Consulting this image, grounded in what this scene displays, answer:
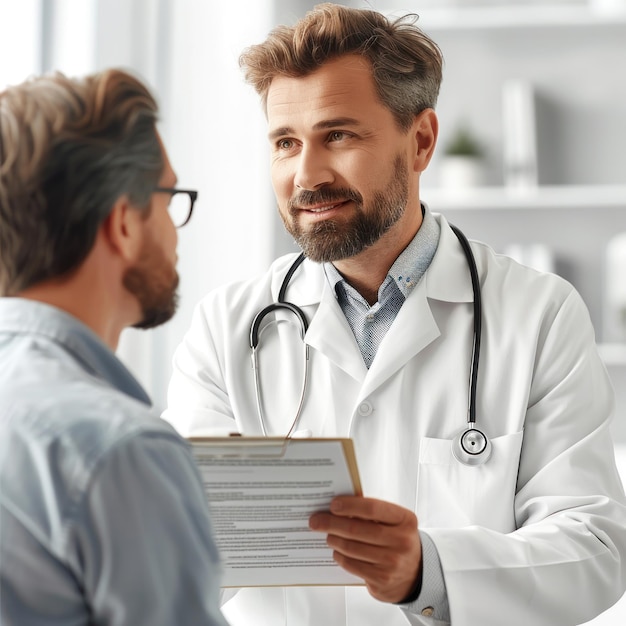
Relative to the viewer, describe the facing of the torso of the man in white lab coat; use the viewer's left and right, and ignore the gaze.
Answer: facing the viewer and to the left of the viewer

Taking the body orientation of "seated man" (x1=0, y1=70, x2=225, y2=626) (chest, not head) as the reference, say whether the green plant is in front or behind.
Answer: in front

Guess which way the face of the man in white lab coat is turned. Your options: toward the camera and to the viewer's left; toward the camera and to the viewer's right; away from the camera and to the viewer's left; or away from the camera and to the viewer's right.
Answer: toward the camera and to the viewer's left

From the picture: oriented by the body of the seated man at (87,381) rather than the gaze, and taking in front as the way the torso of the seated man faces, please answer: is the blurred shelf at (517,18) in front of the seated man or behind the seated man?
in front

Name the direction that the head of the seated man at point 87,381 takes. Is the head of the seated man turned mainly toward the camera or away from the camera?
away from the camera

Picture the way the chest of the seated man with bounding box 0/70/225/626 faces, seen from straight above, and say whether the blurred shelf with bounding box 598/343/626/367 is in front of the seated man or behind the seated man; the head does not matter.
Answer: in front

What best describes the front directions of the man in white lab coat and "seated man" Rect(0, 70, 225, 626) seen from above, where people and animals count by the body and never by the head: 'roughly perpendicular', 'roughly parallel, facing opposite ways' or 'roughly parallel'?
roughly parallel, facing opposite ways

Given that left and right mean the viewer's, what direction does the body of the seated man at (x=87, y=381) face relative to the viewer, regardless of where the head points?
facing away from the viewer and to the right of the viewer
